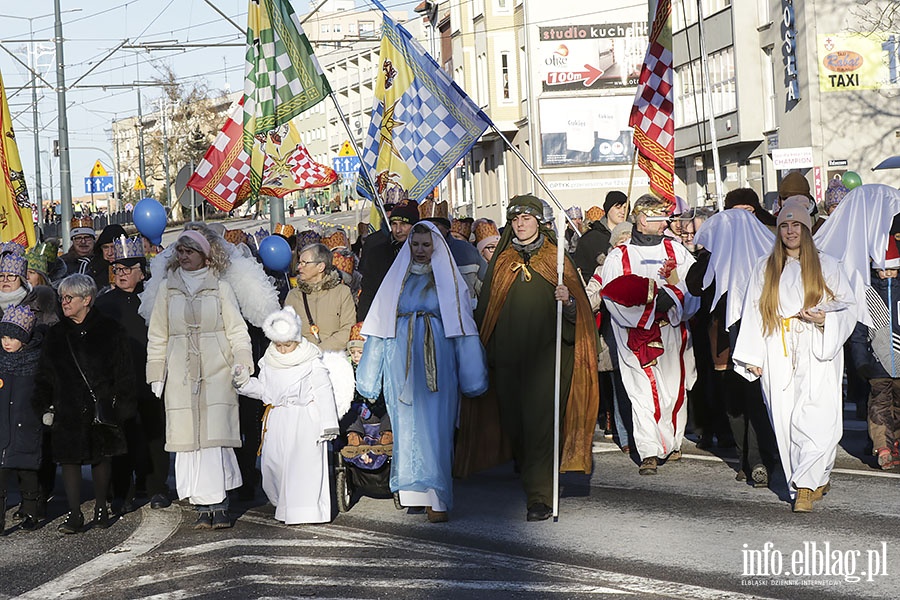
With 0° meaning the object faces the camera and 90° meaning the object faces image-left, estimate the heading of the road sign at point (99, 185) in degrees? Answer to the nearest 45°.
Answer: approximately 0°

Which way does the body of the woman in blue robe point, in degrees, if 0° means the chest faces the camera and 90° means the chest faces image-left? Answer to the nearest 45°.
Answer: approximately 0°
